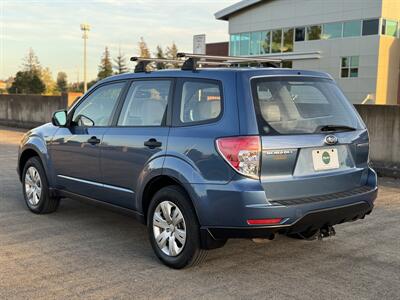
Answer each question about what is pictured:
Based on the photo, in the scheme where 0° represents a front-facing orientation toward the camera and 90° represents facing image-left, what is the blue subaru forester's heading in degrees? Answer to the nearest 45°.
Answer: approximately 135°

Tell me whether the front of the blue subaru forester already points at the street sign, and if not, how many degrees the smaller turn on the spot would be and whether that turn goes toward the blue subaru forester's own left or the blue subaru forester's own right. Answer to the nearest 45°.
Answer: approximately 45° to the blue subaru forester's own right
